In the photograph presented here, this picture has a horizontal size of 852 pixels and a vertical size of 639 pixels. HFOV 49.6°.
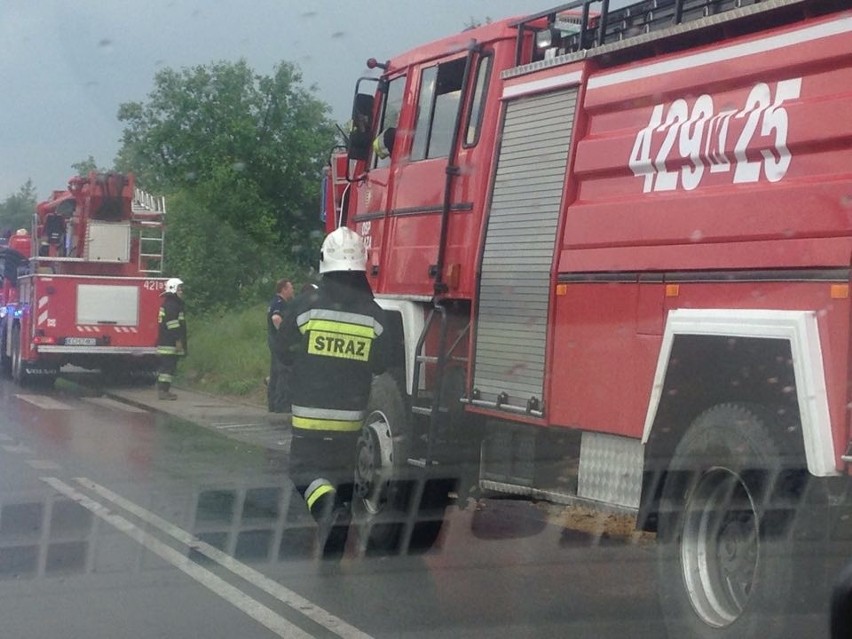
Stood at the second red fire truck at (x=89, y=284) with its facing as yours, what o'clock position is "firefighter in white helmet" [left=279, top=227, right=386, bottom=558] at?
The firefighter in white helmet is roughly at 6 o'clock from the second red fire truck.

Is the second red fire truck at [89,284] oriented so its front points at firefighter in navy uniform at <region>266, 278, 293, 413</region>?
no

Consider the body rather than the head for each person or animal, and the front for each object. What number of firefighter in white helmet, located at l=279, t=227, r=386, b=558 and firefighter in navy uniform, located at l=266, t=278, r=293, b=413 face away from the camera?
1

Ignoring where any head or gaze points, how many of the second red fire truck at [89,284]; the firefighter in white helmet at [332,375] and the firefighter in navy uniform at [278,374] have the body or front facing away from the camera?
2

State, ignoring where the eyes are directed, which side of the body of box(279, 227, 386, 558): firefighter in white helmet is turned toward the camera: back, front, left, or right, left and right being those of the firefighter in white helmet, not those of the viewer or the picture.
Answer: back

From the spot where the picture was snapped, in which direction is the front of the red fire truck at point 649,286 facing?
facing away from the viewer and to the left of the viewer

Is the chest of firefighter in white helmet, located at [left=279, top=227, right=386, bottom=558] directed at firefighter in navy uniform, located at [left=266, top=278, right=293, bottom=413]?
yes

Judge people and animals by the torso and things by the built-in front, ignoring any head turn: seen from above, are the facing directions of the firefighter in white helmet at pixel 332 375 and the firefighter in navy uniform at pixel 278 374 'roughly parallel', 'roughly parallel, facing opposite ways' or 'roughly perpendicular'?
roughly perpendicular

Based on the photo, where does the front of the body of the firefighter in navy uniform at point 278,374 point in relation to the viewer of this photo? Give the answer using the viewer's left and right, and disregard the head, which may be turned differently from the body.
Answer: facing to the right of the viewer

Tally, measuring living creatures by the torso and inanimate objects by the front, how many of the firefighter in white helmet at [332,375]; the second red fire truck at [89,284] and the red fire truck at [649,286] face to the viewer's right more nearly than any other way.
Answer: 0

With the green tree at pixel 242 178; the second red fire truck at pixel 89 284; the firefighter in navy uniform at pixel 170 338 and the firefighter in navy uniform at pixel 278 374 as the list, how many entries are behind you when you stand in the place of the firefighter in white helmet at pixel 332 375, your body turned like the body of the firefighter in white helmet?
0

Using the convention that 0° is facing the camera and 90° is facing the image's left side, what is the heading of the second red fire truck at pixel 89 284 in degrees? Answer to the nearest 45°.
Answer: approximately 180°

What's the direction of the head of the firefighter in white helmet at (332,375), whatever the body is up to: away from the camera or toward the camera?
away from the camera

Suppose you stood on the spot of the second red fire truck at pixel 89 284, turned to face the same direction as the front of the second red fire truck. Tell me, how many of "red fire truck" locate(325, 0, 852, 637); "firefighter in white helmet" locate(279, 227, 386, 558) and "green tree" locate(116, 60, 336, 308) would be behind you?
2

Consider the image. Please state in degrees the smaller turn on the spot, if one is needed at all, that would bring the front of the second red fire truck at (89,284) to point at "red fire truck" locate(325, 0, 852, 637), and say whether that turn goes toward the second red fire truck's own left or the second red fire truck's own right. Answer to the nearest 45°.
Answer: approximately 180°
